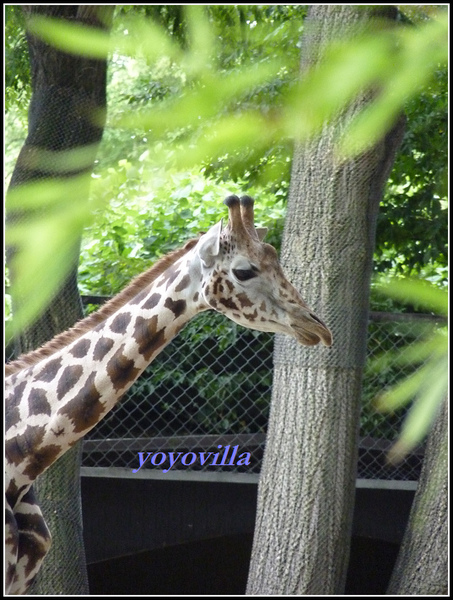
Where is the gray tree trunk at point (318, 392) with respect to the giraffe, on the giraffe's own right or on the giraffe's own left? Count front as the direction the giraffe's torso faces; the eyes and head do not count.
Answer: on the giraffe's own left

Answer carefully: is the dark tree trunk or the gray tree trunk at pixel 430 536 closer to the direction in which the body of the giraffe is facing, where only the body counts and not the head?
the gray tree trunk

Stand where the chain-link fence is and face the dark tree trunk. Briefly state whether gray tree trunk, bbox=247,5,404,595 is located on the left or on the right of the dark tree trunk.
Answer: left

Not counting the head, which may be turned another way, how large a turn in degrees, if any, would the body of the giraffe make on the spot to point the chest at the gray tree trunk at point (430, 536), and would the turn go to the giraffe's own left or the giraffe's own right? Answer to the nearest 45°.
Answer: approximately 45° to the giraffe's own left

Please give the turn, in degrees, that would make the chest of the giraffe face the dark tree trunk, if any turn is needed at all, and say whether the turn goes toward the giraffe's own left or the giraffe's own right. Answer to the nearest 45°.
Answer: approximately 90° to the giraffe's own left

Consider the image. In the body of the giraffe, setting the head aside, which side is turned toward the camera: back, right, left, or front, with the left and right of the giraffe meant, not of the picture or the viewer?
right

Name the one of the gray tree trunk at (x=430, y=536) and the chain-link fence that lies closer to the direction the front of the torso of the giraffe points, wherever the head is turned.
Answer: the gray tree trunk

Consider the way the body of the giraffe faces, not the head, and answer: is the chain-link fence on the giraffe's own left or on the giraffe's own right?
on the giraffe's own left
